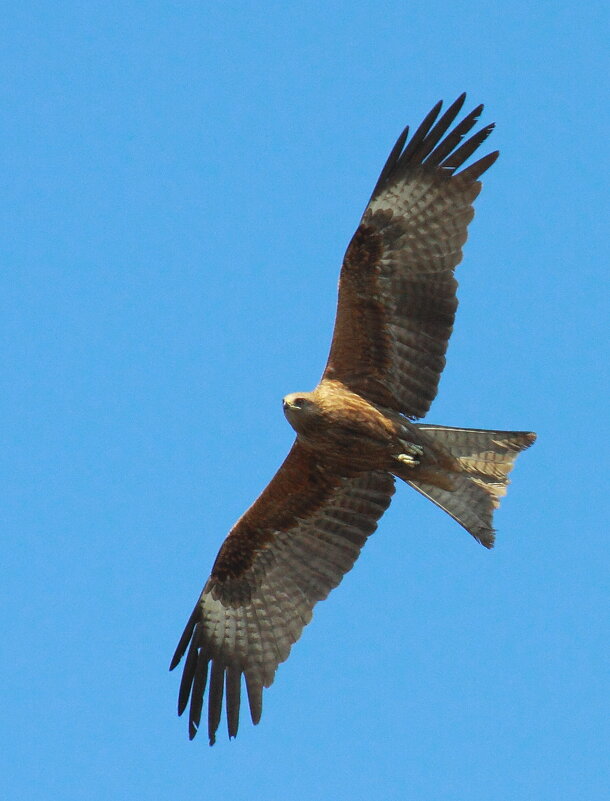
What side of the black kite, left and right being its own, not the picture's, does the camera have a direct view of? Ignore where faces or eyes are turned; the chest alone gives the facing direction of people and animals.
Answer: left
